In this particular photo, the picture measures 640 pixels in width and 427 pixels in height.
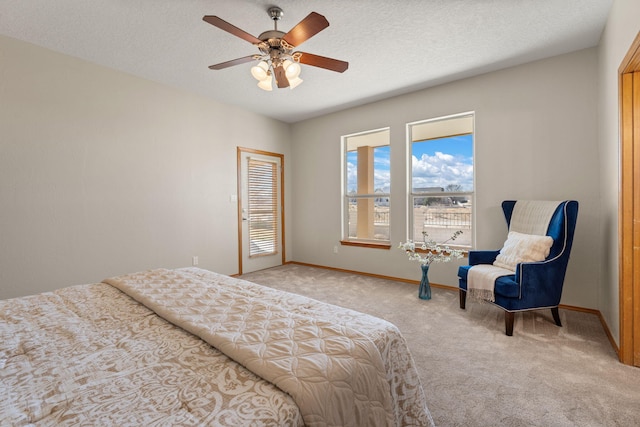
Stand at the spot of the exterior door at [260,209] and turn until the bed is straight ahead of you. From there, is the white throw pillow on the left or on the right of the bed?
left

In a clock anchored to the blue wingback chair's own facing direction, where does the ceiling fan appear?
The ceiling fan is roughly at 12 o'clock from the blue wingback chair.

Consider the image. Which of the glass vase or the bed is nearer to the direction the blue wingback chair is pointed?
the bed

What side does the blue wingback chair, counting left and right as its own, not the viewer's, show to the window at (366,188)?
right

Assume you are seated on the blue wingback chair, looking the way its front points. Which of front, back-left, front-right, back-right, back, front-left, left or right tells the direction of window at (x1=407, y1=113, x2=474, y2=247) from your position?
right

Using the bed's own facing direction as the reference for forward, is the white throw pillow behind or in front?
in front

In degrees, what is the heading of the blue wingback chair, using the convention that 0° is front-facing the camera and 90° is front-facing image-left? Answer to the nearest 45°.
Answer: approximately 45°

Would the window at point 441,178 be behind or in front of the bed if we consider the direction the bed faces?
in front

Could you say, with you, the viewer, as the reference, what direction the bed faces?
facing away from the viewer and to the right of the viewer
